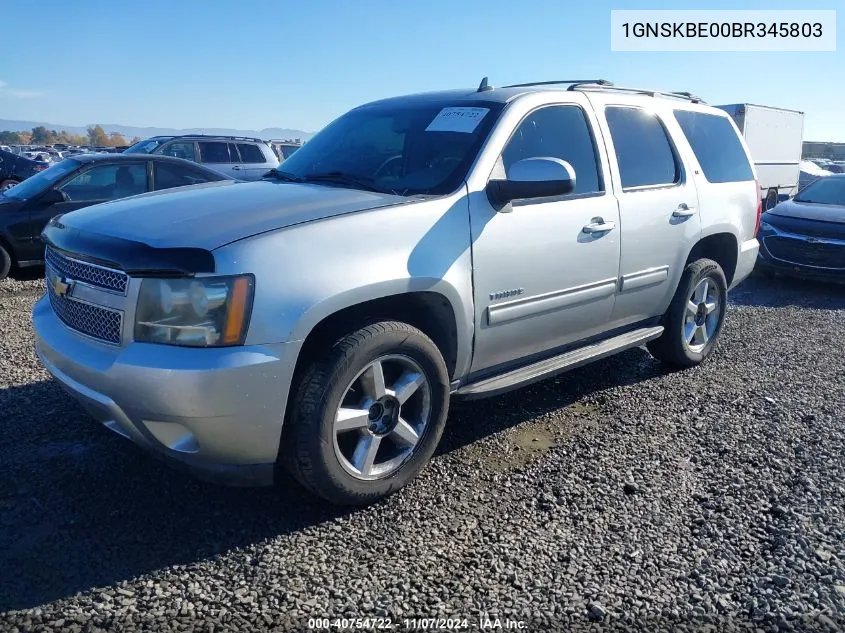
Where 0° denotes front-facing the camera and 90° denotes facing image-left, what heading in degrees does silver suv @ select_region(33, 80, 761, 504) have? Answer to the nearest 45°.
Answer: approximately 45°

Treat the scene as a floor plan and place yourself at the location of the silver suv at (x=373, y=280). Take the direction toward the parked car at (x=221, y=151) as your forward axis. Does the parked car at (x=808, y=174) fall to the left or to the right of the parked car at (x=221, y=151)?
right

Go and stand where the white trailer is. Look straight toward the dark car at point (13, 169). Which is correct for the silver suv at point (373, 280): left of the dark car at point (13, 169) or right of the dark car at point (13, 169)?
left

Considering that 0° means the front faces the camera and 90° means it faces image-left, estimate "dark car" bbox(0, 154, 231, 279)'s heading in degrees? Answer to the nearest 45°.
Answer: approximately 45°

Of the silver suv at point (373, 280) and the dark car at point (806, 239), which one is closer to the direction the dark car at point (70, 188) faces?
the silver suv

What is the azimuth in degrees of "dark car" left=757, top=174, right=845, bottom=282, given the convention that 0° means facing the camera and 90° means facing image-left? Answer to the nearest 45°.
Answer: approximately 45°
